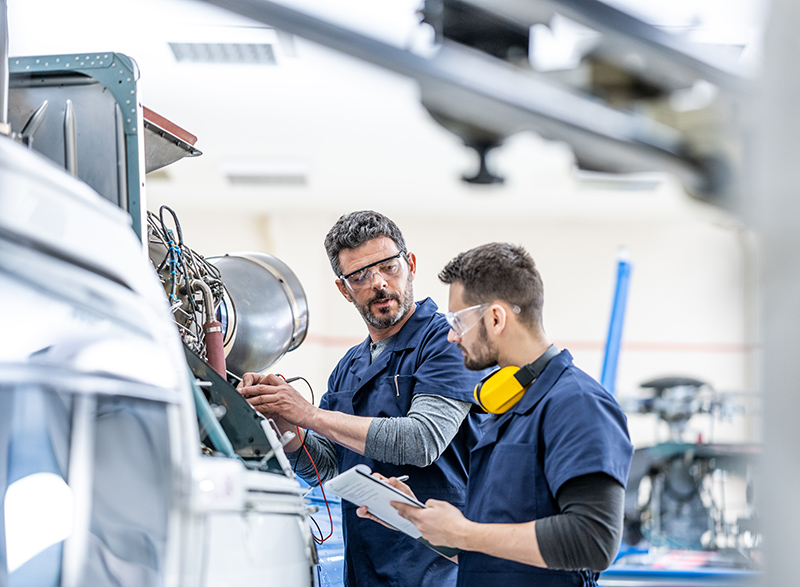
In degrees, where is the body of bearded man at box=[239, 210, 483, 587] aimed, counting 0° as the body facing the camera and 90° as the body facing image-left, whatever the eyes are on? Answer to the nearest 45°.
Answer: approximately 45°

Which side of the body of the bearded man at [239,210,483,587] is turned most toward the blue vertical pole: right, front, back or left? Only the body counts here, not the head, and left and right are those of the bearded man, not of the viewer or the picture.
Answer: back
